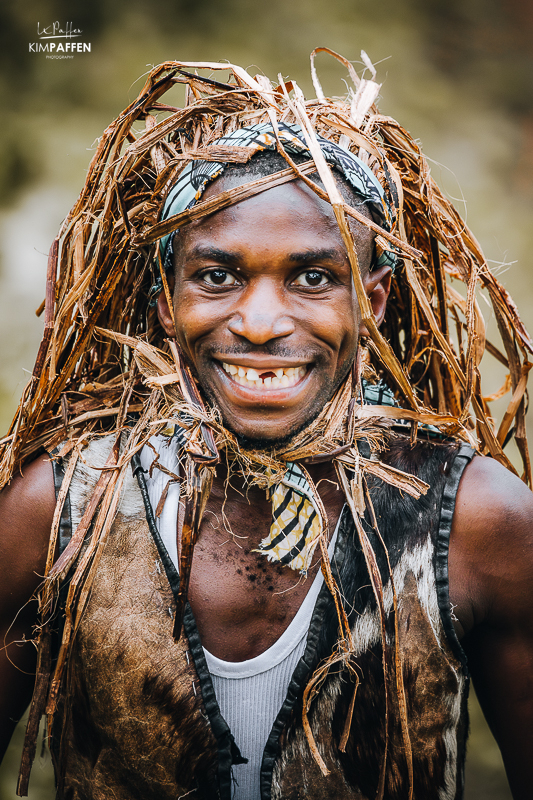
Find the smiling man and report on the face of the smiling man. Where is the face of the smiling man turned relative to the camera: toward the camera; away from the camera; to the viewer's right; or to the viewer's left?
toward the camera

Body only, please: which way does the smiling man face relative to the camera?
toward the camera
